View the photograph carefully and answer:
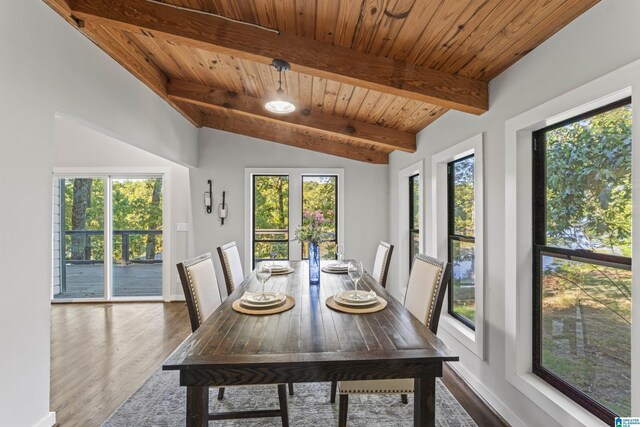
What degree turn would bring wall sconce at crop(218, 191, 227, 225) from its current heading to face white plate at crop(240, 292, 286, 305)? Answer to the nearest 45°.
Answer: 0° — it already faces it

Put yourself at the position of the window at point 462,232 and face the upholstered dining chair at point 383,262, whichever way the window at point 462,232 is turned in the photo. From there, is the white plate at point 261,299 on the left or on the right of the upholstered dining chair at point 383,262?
left

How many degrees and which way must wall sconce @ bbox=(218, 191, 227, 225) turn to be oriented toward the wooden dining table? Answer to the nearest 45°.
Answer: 0° — it already faces it

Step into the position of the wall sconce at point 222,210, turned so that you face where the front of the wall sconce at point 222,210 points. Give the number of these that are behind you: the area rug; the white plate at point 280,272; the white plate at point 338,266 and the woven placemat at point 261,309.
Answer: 0

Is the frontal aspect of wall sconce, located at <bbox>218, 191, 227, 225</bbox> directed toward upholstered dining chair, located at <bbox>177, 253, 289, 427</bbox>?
yes

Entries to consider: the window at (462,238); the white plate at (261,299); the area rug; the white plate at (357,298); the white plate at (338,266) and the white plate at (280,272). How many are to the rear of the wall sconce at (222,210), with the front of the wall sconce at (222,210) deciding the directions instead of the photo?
0

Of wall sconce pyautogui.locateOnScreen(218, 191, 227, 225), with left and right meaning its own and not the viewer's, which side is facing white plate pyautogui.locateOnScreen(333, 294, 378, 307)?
front

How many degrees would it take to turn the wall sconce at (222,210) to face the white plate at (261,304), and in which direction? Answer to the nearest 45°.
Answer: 0° — it already faces it

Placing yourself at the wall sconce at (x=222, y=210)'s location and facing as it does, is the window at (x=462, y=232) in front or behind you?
in front

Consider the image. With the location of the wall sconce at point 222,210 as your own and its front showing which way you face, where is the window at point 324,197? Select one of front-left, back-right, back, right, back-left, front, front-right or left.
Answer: left

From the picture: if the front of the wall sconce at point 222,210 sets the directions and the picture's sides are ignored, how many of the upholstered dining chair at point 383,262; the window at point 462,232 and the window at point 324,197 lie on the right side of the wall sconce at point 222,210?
0

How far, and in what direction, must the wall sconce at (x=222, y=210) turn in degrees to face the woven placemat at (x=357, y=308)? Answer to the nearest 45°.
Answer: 0° — it already faces it

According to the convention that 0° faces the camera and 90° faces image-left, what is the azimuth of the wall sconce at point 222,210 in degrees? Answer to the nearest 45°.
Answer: approximately 0°

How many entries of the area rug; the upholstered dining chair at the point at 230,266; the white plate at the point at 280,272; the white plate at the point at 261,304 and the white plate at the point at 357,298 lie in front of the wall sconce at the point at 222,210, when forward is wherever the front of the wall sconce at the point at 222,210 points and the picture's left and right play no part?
5

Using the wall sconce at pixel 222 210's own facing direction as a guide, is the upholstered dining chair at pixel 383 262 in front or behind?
in front

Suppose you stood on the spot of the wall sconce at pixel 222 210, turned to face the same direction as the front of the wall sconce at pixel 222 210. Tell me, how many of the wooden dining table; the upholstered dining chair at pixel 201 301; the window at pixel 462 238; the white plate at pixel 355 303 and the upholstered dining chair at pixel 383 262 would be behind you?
0

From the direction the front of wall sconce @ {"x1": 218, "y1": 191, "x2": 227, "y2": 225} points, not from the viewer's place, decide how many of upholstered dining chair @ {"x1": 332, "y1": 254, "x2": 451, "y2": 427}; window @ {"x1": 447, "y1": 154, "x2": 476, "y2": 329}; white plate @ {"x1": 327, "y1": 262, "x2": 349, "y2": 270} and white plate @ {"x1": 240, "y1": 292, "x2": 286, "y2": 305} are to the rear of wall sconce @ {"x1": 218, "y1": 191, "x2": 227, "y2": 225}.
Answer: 0

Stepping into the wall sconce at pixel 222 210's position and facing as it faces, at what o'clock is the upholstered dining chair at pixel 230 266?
The upholstered dining chair is roughly at 12 o'clock from the wall sconce.

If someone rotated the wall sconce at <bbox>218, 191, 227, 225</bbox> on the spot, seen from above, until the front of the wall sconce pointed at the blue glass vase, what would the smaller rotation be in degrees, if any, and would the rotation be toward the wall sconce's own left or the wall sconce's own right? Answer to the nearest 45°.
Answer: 0° — it already faces it

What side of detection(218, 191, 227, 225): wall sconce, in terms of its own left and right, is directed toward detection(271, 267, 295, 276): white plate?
front
